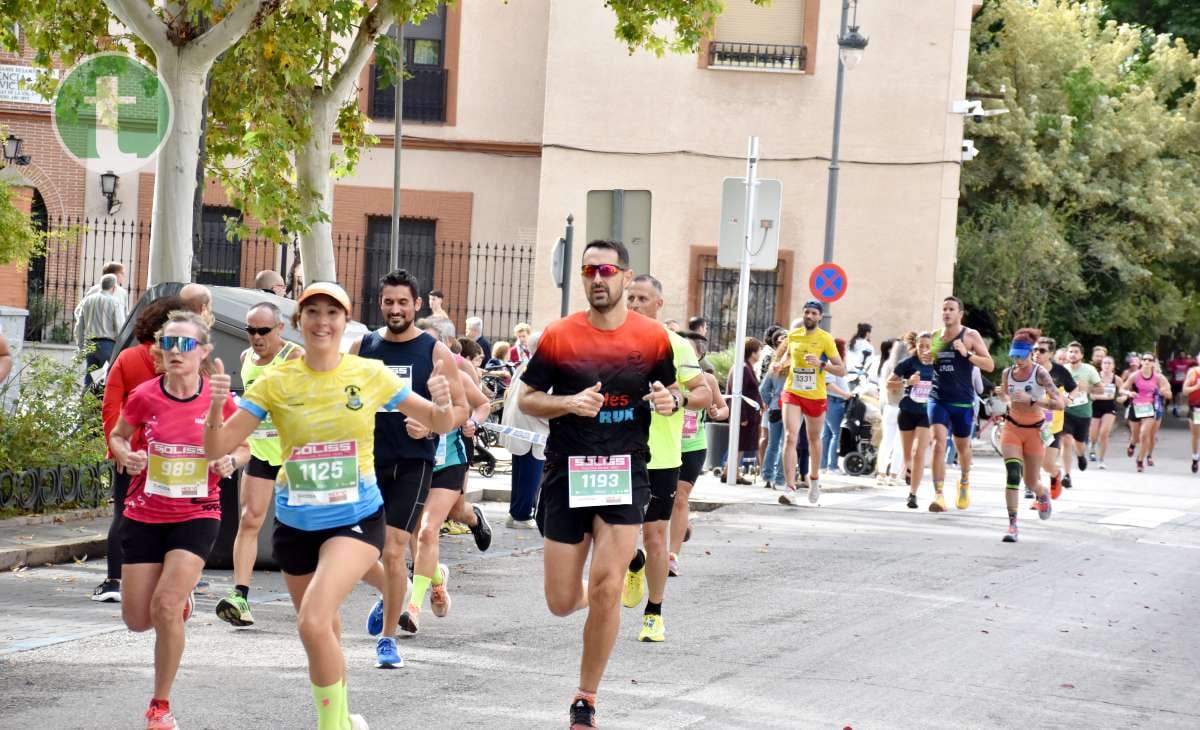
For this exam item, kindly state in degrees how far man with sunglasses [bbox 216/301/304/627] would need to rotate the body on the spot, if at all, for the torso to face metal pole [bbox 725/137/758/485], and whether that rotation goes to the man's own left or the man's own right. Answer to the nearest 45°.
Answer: approximately 180°

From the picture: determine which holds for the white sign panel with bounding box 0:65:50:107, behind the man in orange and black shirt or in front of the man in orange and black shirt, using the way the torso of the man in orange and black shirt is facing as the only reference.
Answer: behind

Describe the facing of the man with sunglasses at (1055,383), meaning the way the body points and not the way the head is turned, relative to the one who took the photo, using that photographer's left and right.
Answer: facing the viewer and to the left of the viewer

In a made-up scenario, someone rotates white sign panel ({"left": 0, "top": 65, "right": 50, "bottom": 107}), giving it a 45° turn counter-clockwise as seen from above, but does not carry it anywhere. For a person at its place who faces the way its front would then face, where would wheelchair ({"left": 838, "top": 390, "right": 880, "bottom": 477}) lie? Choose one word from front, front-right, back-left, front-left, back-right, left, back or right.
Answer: front

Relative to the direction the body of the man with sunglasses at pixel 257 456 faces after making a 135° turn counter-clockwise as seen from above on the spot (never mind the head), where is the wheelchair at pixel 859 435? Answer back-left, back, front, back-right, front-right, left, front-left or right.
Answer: front-left

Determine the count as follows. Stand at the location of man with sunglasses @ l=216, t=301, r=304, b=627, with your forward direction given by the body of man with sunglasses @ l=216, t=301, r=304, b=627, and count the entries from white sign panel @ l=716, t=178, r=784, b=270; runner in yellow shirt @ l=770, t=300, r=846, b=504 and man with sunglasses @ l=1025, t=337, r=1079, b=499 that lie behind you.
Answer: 3

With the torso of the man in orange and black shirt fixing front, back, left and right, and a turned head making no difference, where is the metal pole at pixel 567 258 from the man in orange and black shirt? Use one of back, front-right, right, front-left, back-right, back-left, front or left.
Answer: back

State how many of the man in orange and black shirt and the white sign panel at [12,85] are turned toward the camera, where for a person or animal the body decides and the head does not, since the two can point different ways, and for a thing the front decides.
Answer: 2

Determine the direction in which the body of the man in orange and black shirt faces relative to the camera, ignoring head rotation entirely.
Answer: toward the camera

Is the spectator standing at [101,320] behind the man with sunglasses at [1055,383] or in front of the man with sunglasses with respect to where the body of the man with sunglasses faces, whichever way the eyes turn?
in front

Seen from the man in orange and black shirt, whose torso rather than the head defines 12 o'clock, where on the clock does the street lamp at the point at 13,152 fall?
The street lamp is roughly at 5 o'clock from the man in orange and black shirt.

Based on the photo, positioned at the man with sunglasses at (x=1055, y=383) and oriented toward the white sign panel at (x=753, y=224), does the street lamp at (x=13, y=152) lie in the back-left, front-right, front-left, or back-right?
front-right

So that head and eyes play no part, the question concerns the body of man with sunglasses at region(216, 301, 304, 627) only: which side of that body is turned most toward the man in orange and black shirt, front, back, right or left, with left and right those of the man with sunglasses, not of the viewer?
left
